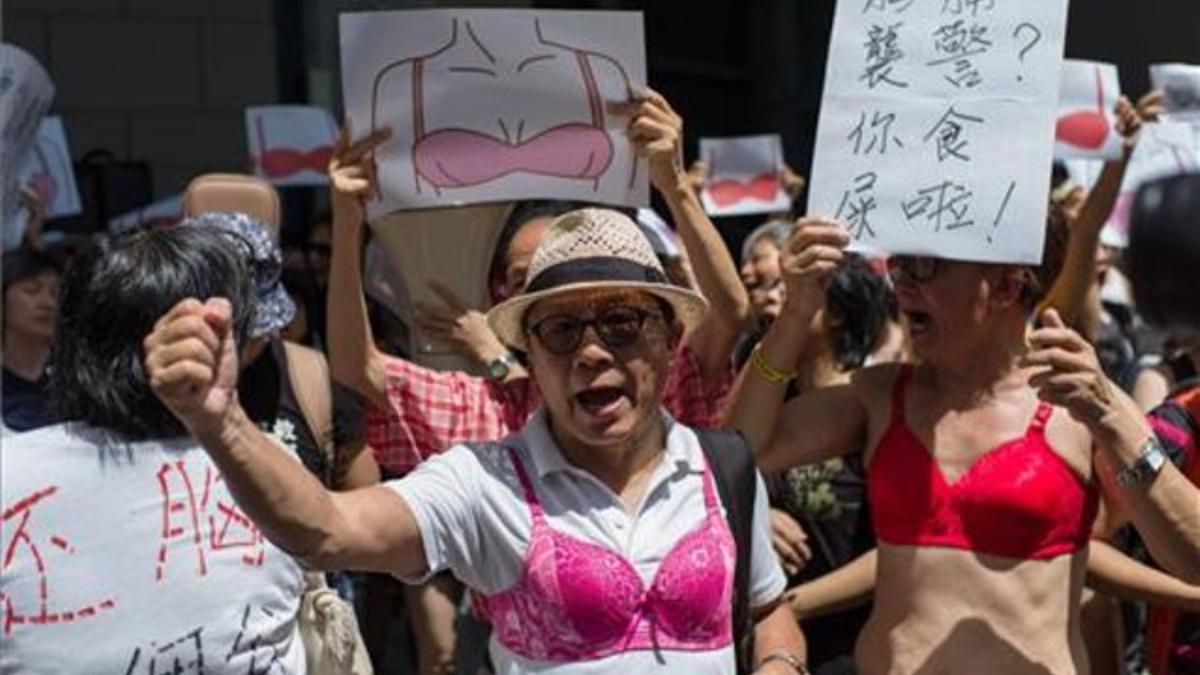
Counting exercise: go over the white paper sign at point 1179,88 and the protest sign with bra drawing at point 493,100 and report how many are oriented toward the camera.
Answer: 2

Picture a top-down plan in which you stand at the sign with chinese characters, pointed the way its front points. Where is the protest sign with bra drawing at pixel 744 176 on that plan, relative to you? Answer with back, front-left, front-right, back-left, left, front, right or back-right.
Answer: back

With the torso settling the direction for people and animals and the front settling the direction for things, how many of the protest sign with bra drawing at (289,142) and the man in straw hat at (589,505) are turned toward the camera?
2
